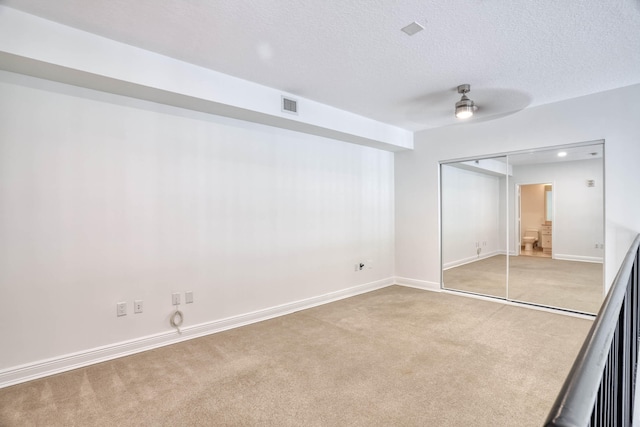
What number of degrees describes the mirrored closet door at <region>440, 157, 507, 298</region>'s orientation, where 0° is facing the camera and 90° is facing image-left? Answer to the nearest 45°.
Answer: approximately 45°

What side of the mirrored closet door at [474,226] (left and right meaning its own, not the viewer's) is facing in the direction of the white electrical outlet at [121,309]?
front
